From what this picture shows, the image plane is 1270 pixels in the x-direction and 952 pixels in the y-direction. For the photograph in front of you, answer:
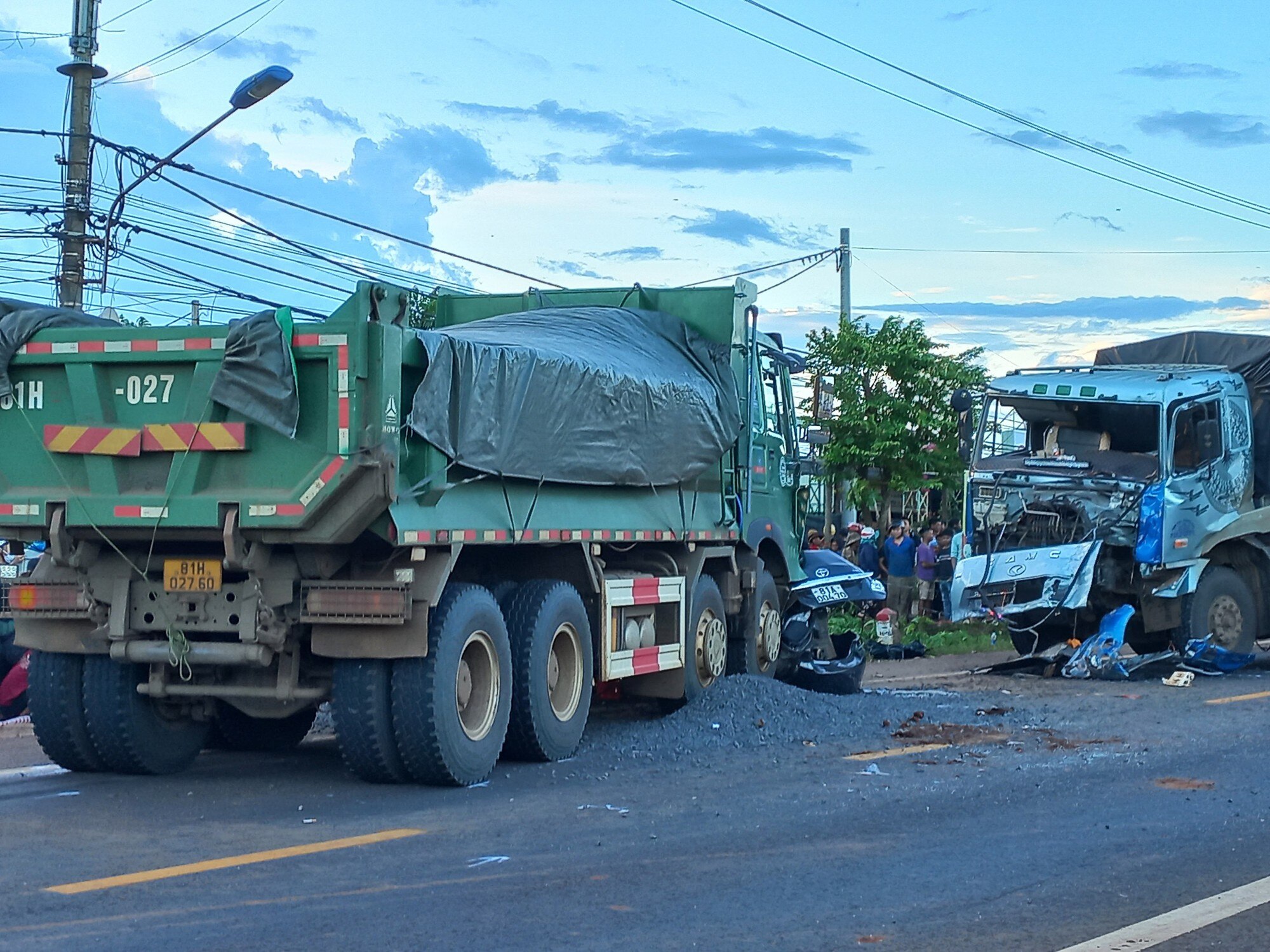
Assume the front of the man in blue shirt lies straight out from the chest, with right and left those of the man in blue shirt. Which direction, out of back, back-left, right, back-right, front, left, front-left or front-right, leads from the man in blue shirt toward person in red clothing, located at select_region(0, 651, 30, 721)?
front-right

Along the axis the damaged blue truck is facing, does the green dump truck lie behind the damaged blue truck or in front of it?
in front

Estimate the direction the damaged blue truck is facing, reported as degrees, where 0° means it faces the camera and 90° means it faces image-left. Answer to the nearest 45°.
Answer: approximately 45°

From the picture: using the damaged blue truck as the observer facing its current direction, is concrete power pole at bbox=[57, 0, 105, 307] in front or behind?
in front

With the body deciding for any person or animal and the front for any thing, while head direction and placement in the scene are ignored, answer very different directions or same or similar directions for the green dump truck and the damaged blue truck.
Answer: very different directions

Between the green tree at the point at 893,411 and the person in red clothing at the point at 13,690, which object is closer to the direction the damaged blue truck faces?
the person in red clothing

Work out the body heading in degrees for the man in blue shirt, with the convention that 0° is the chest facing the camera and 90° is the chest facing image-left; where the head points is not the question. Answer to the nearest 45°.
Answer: approximately 0°

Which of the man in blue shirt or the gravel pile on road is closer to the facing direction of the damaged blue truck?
the gravel pile on road
